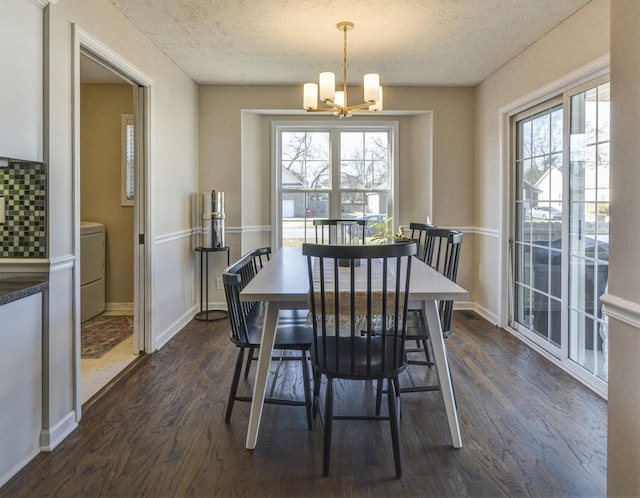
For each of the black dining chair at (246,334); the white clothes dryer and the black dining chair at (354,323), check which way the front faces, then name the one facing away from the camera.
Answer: the black dining chair at (354,323)

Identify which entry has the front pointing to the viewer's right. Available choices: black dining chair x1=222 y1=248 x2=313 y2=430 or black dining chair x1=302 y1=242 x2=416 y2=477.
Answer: black dining chair x1=222 y1=248 x2=313 y2=430

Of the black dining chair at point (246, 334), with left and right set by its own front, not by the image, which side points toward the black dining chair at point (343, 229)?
left

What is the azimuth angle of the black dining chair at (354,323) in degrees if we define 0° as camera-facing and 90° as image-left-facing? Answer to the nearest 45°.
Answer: approximately 180°

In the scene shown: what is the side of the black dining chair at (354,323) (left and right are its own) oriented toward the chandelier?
front

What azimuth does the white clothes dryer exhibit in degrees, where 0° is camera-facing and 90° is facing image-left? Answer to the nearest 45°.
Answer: approximately 315°

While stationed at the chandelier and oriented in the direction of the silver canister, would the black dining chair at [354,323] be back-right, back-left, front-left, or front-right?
back-left

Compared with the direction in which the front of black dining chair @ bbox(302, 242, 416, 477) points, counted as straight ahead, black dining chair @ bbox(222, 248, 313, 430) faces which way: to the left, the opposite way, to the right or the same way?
to the right

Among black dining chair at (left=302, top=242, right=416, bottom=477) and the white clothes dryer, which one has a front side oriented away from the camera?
the black dining chair

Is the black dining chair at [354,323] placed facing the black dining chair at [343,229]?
yes

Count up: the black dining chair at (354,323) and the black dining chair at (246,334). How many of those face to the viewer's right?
1

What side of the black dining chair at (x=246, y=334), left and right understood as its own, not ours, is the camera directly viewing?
right
